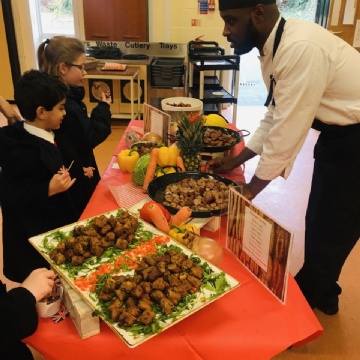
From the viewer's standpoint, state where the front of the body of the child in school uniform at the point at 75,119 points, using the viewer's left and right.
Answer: facing to the right of the viewer

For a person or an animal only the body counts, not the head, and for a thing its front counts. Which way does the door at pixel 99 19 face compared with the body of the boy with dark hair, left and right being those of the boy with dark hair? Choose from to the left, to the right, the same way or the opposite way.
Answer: to the right

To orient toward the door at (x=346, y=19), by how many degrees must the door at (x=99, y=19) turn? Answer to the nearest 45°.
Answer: approximately 90° to its left

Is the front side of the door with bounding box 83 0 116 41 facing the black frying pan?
yes

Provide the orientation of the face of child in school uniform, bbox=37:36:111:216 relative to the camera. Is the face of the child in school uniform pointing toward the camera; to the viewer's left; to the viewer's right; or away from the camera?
to the viewer's right

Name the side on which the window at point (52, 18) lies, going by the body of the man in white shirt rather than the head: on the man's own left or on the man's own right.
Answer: on the man's own right

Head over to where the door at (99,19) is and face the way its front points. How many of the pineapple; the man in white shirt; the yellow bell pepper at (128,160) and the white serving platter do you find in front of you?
4

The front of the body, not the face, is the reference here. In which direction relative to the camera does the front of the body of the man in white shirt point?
to the viewer's left

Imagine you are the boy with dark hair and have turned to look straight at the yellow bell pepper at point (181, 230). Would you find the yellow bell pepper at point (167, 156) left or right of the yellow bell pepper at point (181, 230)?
left

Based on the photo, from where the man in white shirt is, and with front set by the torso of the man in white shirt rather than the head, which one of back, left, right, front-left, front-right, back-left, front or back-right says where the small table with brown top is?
front-right

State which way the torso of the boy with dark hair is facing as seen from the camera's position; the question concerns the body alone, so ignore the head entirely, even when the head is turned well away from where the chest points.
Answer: to the viewer's right

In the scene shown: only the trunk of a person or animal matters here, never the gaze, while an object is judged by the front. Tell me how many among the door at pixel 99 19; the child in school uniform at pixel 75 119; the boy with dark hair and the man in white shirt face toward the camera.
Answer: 1

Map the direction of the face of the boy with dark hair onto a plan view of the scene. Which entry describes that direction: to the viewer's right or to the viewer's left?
to the viewer's right

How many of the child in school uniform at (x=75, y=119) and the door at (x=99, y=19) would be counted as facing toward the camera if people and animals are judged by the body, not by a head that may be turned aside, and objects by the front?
1

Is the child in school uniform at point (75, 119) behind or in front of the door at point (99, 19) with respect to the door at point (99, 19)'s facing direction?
in front

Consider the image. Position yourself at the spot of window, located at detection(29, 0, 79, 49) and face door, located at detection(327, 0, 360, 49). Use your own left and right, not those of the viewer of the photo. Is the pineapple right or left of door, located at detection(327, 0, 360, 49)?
right
